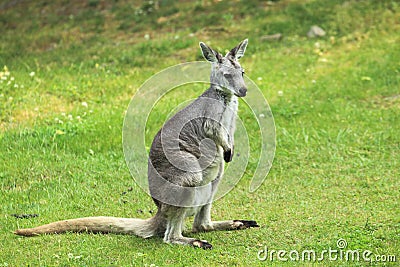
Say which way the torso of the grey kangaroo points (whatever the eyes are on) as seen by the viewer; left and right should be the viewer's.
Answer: facing to the right of the viewer
